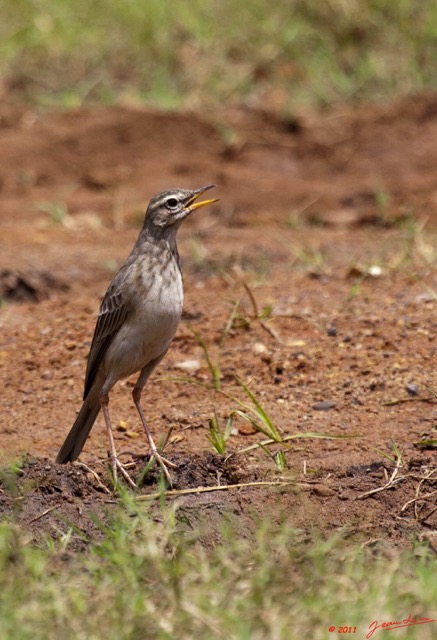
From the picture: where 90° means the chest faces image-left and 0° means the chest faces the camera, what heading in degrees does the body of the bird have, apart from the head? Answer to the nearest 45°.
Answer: approximately 315°

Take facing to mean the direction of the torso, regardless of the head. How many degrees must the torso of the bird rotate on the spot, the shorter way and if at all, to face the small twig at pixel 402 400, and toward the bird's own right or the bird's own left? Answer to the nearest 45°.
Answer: approximately 45° to the bird's own left

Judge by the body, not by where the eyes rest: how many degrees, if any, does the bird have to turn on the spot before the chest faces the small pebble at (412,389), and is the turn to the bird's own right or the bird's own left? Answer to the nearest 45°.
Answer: approximately 45° to the bird's own left

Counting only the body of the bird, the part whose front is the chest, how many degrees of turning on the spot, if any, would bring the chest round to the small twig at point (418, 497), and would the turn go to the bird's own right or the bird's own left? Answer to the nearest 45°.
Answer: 0° — it already faces it

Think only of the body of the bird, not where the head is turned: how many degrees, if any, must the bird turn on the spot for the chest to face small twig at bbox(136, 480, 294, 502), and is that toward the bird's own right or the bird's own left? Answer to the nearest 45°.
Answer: approximately 45° to the bird's own right

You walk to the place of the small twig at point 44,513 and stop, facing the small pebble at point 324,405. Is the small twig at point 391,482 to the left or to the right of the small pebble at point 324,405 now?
right

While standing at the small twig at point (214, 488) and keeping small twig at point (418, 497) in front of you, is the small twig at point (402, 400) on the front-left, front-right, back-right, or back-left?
front-left

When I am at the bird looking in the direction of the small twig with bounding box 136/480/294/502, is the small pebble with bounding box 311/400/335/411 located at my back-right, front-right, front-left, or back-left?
front-left

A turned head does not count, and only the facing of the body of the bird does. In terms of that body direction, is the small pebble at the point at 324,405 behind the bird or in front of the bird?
in front

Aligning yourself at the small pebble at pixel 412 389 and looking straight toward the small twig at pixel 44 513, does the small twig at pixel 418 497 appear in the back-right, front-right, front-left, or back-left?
front-left
